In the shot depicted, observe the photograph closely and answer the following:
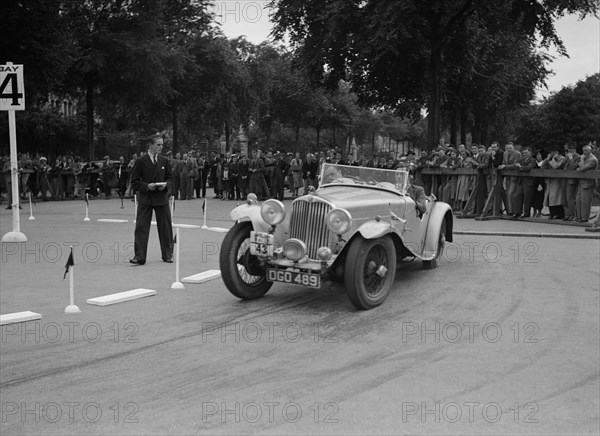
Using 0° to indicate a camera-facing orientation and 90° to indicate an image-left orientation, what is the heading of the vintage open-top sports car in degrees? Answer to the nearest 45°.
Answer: approximately 45°

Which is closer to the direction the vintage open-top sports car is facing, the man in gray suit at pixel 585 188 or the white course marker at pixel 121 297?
the white course marker

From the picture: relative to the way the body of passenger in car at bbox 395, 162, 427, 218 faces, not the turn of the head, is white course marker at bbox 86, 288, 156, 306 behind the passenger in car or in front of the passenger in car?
in front

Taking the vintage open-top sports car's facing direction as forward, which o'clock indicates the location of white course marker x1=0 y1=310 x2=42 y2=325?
The white course marker is roughly at 1 o'clock from the vintage open-top sports car.

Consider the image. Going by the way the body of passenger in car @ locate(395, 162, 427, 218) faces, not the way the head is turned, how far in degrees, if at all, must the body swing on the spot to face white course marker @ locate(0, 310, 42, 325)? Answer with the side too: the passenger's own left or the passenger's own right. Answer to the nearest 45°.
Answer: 0° — they already face it

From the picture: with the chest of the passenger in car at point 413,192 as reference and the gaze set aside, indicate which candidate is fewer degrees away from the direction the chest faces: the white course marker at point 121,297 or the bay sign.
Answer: the white course marker

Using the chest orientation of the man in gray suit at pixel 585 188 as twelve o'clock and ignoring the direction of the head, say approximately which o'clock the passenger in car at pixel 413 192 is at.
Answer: The passenger in car is roughly at 11 o'clock from the man in gray suit.

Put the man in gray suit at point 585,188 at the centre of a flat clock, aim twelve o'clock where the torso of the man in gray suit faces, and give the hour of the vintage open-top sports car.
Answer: The vintage open-top sports car is roughly at 11 o'clock from the man in gray suit.

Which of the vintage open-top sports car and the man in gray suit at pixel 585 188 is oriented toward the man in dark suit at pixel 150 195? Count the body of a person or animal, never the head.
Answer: the man in gray suit at pixel 585 188

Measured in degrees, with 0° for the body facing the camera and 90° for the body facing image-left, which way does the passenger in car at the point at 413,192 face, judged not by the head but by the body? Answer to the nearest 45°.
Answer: approximately 45°

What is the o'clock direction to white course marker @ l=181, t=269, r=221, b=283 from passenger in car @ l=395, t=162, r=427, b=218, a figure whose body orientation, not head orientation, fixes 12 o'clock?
The white course marker is roughly at 1 o'clock from the passenger in car.

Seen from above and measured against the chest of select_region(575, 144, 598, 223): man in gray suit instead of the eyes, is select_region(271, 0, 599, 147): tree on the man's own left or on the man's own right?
on the man's own right

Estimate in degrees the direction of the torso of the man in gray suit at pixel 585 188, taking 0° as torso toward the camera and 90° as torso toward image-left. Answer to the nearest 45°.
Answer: approximately 45°
